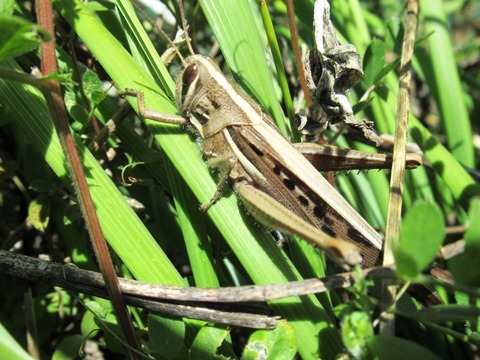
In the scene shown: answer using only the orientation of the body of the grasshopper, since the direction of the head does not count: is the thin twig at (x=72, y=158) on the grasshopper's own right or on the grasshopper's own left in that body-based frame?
on the grasshopper's own left

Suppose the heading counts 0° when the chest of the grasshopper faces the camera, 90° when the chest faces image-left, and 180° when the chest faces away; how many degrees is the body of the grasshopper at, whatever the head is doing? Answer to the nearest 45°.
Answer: approximately 90°

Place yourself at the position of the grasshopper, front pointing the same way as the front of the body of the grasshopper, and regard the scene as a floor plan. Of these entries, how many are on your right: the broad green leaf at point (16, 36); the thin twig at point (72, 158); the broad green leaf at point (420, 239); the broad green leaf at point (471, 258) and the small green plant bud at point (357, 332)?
0

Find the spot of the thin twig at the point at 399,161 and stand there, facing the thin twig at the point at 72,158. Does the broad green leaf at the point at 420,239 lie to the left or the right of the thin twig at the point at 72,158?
left

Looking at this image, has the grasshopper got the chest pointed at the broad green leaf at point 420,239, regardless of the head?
no

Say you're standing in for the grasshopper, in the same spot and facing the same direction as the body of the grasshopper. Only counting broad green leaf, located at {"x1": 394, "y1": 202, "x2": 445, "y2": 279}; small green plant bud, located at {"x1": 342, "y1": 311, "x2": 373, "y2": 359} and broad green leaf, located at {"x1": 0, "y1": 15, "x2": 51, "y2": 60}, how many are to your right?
0

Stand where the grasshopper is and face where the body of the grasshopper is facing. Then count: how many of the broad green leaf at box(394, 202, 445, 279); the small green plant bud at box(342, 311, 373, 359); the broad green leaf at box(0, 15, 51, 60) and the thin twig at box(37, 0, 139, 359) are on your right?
0

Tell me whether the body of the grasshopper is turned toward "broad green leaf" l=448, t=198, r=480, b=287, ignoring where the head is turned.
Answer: no

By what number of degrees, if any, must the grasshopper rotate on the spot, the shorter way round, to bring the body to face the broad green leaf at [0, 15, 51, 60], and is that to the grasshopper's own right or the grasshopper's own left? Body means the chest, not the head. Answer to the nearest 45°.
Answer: approximately 45° to the grasshopper's own left

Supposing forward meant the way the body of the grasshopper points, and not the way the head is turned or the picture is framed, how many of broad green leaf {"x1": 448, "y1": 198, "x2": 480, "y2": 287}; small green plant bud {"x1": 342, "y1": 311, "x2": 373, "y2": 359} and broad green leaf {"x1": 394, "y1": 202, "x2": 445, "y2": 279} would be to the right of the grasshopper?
0
